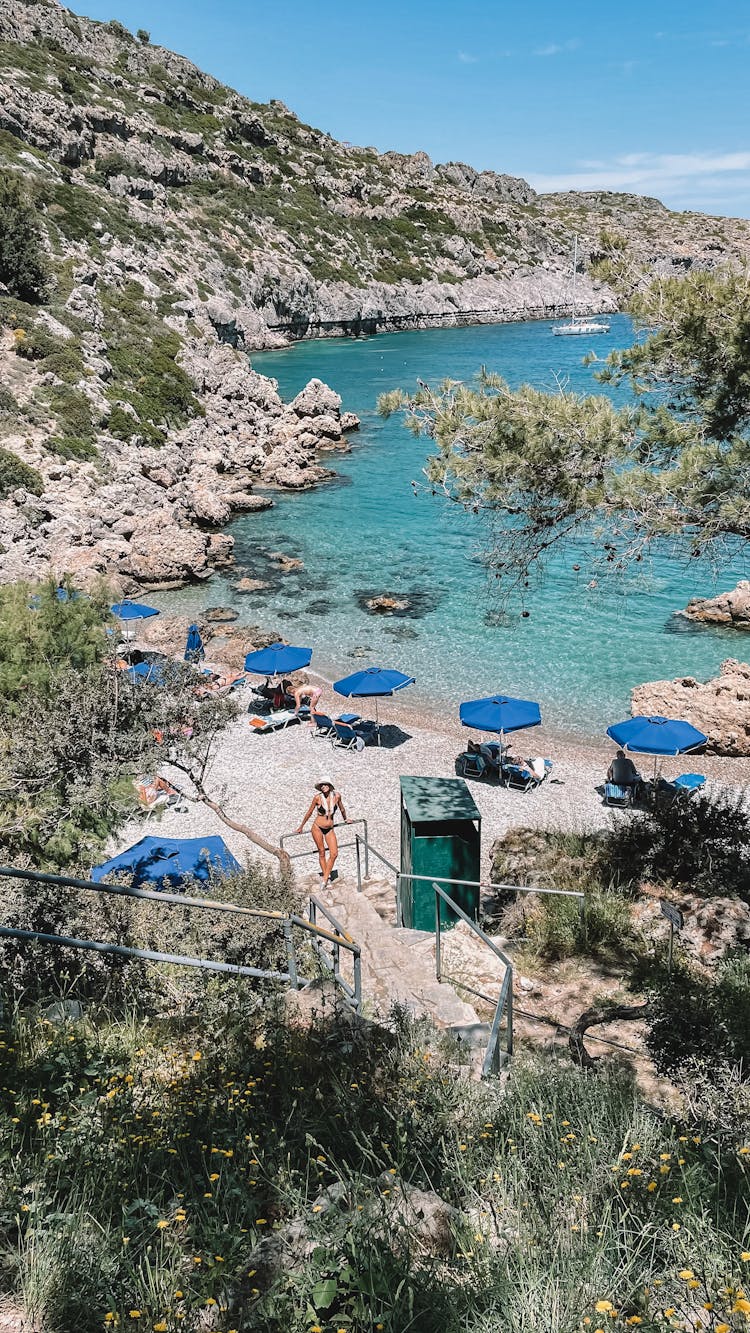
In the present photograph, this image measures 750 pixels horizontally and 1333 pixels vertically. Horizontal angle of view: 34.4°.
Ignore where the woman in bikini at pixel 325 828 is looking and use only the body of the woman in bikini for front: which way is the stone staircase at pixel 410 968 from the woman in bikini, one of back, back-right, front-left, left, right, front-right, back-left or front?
front

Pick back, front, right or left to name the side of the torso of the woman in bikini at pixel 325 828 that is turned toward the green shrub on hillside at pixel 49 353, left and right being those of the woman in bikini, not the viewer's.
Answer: back

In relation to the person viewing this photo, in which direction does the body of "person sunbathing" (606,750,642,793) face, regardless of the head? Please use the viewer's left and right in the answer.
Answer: facing away from the viewer

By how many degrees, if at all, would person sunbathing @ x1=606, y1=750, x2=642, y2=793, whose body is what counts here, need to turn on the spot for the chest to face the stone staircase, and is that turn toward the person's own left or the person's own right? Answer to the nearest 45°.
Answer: approximately 180°

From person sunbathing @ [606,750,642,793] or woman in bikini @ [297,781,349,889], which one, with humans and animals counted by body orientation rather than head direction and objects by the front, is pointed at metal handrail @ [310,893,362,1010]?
the woman in bikini

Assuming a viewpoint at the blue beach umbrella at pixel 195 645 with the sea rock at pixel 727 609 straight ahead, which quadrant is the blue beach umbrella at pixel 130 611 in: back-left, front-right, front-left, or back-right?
back-left

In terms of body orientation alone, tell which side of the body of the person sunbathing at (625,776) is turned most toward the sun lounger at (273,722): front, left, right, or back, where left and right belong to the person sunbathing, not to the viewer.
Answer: left

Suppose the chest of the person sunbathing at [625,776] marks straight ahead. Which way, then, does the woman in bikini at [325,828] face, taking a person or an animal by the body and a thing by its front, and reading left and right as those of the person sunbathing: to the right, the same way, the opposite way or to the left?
the opposite way

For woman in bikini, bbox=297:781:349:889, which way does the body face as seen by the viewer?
toward the camera

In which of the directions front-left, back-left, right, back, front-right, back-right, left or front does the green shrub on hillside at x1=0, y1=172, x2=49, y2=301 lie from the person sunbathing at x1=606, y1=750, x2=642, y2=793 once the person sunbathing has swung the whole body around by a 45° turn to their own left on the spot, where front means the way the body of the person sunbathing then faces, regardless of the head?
front

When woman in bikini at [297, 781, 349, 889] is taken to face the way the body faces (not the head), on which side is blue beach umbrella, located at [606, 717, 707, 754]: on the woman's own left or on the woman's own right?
on the woman's own left

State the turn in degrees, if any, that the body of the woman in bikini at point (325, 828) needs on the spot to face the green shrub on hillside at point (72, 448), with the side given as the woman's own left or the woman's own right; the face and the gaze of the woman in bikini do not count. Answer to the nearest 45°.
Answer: approximately 180°

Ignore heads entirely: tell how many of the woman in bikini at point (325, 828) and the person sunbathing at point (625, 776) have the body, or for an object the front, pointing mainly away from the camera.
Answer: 1

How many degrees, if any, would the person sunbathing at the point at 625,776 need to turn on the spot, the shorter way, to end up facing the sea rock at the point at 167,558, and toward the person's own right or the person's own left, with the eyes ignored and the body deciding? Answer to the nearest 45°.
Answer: approximately 45° to the person's own left
